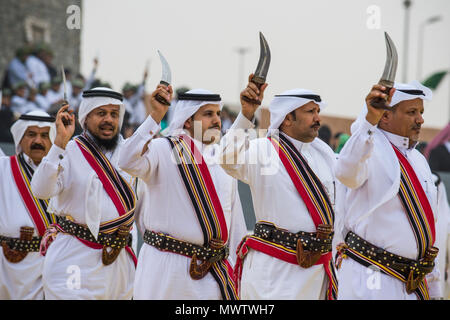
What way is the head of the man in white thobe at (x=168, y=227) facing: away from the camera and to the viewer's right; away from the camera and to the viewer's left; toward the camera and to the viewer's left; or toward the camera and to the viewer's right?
toward the camera and to the viewer's right

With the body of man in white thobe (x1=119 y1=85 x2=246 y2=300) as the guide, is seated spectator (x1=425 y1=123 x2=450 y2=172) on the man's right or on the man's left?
on the man's left

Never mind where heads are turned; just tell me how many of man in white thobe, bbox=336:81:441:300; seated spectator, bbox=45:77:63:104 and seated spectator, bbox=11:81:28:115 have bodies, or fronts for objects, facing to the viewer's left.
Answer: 0

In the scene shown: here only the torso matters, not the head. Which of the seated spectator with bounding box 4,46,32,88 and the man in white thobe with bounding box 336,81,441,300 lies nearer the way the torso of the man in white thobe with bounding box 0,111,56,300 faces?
the man in white thobe

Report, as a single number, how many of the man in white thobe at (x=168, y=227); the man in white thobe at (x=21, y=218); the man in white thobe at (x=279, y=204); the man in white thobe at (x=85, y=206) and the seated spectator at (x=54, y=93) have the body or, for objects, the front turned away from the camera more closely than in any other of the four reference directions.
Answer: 0

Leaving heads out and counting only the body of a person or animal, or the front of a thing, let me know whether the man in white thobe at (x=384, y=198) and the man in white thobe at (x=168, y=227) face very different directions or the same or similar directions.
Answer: same or similar directions

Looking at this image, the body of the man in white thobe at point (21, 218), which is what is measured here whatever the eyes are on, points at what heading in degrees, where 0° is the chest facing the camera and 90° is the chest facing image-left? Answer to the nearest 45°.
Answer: approximately 315°

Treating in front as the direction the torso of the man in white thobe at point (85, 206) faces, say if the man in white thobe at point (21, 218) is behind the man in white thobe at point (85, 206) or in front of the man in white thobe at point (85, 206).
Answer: behind

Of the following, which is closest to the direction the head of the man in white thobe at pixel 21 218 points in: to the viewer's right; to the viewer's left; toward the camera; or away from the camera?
toward the camera

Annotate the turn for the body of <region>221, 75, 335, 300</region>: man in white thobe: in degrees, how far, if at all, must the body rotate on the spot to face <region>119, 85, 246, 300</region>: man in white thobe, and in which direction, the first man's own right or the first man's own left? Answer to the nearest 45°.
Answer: approximately 135° to the first man's own right
